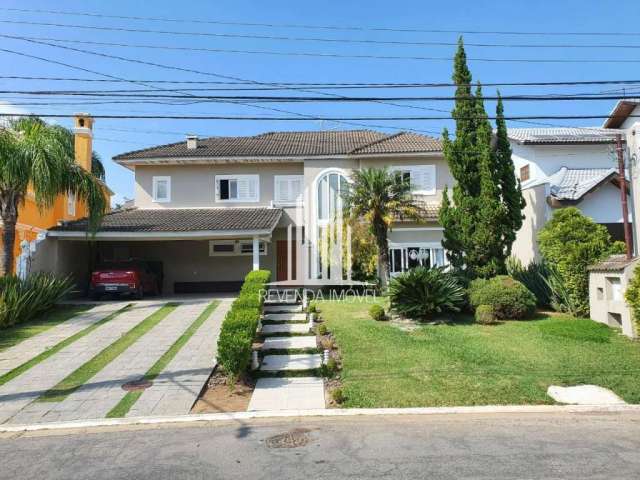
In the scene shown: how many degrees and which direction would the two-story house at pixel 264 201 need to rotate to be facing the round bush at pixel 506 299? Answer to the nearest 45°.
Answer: approximately 45° to its left

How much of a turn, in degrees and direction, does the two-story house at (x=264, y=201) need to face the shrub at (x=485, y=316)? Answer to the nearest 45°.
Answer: approximately 45° to its left

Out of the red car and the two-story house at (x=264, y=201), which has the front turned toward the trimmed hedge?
the two-story house

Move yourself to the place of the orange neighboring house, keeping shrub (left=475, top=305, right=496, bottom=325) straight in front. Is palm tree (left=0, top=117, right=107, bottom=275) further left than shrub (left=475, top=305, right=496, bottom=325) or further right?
right
